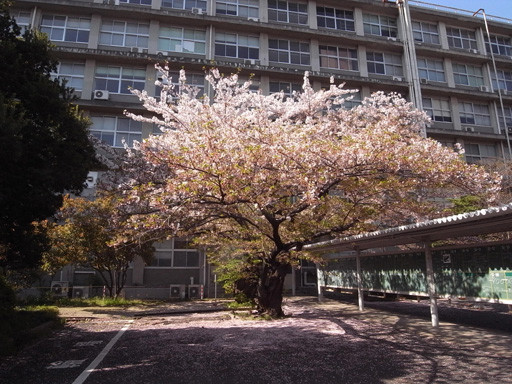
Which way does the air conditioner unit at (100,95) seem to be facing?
toward the camera

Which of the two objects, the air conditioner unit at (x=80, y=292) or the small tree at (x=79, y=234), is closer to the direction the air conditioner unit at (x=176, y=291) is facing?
the small tree

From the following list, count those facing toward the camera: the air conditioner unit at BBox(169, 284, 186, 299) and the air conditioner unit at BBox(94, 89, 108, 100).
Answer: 2

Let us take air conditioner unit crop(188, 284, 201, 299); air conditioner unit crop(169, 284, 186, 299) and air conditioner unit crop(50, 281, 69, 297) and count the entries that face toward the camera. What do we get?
3

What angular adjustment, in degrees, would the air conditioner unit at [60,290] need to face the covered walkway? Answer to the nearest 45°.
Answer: approximately 45° to its left

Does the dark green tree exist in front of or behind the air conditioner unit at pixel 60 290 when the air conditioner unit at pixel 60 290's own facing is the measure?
in front

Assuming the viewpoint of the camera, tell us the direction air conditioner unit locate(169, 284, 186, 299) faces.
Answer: facing the viewer

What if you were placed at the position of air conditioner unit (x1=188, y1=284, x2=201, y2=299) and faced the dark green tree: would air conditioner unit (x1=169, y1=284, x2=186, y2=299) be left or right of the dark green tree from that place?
right

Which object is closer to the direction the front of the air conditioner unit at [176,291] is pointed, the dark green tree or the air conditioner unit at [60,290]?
the dark green tree
